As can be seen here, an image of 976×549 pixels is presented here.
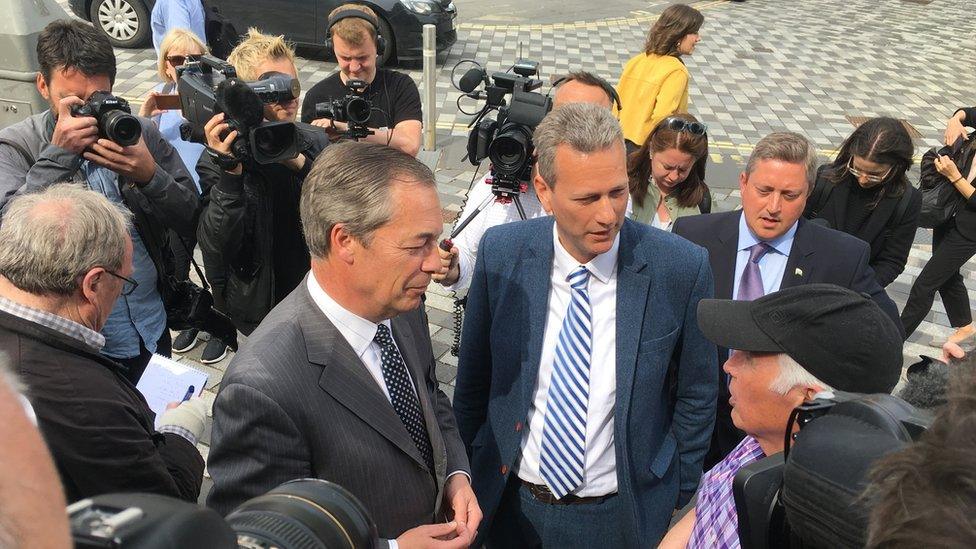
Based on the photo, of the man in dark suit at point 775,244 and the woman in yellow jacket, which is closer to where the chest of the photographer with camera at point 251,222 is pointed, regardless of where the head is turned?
the man in dark suit

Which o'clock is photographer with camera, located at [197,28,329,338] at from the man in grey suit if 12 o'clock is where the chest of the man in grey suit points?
The photographer with camera is roughly at 7 o'clock from the man in grey suit.

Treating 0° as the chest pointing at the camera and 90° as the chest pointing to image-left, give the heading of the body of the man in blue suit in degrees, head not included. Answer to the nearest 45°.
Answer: approximately 0°

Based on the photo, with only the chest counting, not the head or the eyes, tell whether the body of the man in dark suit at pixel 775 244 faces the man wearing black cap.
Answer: yes

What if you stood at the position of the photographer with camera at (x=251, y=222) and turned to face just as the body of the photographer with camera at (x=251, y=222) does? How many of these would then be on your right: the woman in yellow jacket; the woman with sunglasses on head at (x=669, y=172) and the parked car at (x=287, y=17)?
0

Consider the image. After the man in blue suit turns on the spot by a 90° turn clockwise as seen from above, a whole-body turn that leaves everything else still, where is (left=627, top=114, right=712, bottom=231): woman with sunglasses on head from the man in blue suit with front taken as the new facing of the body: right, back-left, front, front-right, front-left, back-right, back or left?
right

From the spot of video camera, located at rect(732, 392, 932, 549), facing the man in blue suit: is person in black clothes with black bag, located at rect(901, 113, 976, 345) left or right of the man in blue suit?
right

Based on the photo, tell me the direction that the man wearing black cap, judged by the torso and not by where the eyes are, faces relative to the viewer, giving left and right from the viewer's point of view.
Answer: facing to the left of the viewer

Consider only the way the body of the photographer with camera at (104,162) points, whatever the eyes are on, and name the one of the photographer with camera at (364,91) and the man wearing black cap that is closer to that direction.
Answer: the man wearing black cap

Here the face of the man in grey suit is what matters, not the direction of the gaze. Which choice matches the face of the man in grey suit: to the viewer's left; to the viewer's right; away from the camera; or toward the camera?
to the viewer's right

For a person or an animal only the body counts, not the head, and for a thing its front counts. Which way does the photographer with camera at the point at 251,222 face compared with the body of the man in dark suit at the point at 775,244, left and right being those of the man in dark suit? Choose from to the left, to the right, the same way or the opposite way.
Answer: to the left

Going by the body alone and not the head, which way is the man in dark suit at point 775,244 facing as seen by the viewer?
toward the camera

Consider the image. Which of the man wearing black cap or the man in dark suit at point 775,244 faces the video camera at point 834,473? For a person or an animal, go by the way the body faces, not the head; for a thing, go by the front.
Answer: the man in dark suit

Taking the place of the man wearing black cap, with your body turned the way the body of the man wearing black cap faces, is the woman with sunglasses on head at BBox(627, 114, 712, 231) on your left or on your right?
on your right

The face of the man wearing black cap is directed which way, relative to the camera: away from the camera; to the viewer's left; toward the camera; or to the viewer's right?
to the viewer's left

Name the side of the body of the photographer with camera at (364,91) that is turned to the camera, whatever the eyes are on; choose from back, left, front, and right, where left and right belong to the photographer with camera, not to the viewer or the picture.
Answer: front

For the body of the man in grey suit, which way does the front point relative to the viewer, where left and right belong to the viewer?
facing the viewer and to the right of the viewer
